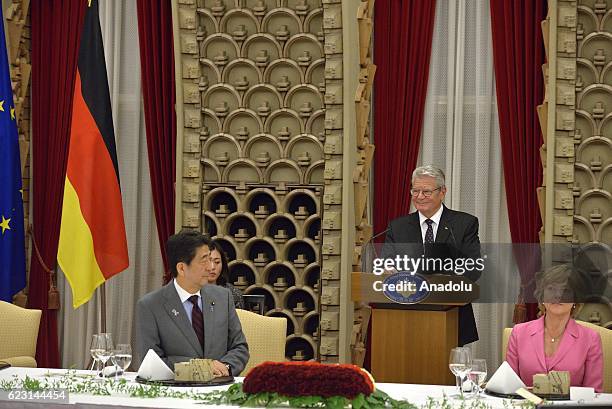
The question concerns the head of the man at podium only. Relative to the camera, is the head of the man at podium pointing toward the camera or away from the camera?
toward the camera

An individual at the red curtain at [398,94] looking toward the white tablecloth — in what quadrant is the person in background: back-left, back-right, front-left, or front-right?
front-right

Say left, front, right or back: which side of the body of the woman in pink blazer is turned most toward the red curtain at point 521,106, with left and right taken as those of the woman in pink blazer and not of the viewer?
back

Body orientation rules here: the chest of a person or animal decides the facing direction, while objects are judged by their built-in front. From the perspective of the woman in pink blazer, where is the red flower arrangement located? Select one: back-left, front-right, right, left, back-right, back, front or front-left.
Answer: front-right

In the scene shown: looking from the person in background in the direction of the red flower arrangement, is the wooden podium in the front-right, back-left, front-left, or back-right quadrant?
front-left

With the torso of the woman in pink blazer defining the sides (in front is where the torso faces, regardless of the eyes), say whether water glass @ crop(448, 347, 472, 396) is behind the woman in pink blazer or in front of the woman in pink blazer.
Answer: in front

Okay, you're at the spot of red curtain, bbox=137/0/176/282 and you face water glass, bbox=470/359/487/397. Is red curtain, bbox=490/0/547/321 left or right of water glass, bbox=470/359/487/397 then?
left

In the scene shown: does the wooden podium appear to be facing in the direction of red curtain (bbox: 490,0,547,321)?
no

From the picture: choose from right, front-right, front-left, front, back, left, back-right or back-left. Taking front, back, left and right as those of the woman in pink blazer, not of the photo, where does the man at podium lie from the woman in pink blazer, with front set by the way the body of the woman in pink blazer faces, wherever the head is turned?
back-right

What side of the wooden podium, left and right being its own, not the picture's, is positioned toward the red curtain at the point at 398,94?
back

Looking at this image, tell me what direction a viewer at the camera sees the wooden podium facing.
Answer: facing the viewer

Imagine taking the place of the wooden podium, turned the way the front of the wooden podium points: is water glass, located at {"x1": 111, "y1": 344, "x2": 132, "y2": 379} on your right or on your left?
on your right

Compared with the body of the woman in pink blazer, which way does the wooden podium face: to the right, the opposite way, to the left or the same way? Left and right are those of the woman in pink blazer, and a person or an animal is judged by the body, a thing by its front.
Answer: the same way

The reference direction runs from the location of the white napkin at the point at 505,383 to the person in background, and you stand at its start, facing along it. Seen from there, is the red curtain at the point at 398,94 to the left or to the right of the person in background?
right

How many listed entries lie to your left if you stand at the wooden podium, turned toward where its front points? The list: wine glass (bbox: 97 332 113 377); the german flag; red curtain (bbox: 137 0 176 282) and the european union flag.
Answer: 0

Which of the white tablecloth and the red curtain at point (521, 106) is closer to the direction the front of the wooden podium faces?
the white tablecloth

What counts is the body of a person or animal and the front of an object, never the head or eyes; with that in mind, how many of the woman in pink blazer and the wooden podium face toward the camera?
2

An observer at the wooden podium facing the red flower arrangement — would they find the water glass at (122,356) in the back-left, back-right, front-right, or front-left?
front-right
